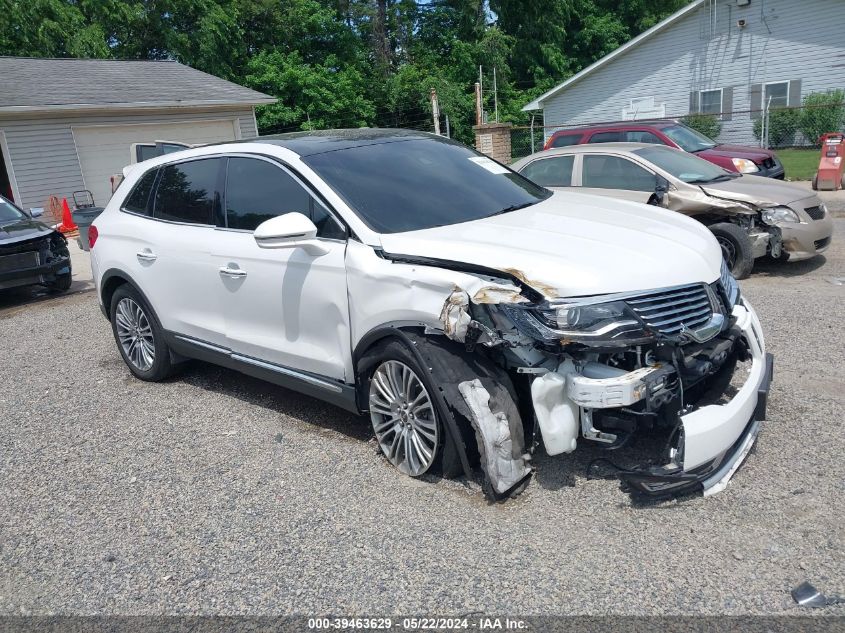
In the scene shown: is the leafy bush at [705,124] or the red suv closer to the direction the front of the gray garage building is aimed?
the red suv

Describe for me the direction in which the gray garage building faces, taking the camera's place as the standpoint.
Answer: facing the viewer

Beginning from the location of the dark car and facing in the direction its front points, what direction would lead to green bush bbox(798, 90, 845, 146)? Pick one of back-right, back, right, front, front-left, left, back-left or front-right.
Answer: front-left

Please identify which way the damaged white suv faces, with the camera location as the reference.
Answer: facing the viewer and to the right of the viewer

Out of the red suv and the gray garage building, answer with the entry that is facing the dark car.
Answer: the gray garage building

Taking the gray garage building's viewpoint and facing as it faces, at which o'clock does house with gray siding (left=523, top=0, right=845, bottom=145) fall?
The house with gray siding is roughly at 9 o'clock from the gray garage building.

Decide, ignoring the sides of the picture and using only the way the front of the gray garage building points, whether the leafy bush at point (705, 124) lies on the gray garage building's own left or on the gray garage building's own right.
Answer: on the gray garage building's own left

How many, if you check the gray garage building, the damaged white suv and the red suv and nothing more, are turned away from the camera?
0

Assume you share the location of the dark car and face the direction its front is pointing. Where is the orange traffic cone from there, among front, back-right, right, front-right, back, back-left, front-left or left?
back-left

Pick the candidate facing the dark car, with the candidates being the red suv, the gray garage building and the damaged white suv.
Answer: the gray garage building

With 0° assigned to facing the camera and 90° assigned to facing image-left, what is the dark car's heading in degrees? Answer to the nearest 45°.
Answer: approximately 315°

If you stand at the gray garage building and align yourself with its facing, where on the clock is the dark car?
The dark car is roughly at 12 o'clock from the gray garage building.

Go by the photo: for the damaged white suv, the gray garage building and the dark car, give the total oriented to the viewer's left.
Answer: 0

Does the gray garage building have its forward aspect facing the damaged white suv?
yes

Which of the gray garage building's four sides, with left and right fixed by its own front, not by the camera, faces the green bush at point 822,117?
left

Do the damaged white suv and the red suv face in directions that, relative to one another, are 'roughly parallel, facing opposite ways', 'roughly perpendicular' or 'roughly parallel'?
roughly parallel

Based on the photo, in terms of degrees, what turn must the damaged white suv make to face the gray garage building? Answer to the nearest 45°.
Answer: approximately 180°

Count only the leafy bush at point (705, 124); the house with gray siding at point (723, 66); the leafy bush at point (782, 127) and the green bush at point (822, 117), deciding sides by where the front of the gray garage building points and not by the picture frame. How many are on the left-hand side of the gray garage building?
4

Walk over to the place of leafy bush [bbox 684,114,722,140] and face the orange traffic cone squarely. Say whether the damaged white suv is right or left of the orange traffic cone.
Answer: left

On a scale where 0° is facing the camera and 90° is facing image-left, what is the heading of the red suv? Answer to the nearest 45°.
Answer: approximately 315°
